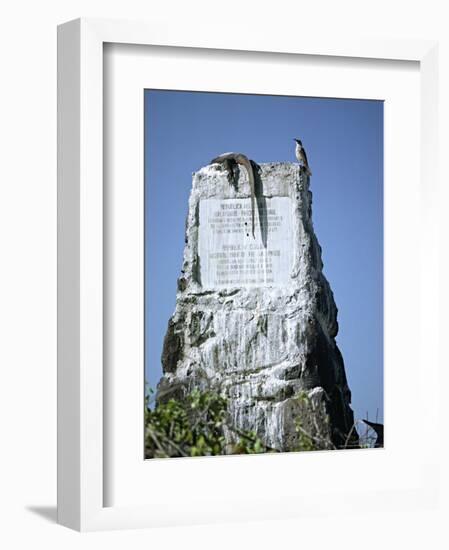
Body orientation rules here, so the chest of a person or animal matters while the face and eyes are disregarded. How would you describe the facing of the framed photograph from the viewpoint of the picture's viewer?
facing the viewer and to the right of the viewer
